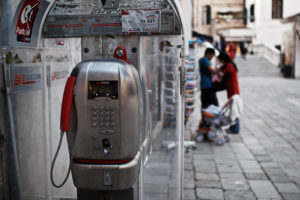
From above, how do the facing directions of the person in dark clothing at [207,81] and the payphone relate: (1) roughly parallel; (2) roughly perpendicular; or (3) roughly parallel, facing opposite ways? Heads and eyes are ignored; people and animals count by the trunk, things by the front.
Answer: roughly perpendicular

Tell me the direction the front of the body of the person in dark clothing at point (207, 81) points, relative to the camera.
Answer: to the viewer's right

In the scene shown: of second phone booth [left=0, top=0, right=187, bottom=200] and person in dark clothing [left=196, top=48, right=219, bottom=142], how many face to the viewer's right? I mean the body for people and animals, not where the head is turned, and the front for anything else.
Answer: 1

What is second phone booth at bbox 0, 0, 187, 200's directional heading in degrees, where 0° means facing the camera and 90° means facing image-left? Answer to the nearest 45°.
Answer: approximately 0°

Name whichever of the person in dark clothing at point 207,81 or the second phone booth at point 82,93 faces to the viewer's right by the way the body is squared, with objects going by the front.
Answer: the person in dark clothing

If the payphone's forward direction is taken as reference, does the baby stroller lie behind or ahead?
behind
